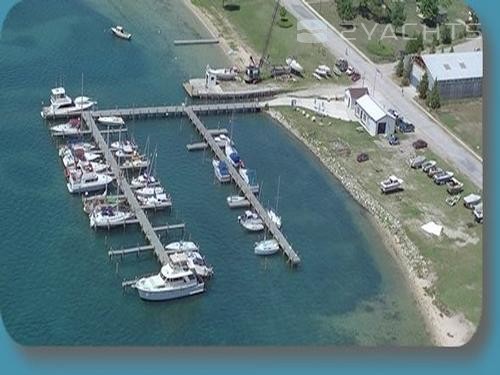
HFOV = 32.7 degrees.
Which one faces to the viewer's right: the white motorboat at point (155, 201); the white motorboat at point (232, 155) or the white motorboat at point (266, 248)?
the white motorboat at point (266, 248)

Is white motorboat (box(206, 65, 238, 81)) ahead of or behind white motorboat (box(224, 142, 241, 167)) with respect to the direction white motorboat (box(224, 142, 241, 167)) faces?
ahead

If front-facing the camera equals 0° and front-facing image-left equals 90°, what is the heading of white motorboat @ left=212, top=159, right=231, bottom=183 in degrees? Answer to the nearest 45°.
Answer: approximately 135°

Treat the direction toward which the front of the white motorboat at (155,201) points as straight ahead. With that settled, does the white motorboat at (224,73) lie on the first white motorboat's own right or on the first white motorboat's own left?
on the first white motorboat's own right

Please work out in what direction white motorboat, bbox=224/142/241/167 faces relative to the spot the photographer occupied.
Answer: facing away from the viewer and to the left of the viewer

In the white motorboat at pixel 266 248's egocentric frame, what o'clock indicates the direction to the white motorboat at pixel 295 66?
the white motorboat at pixel 295 66 is roughly at 9 o'clock from the white motorboat at pixel 266 248.

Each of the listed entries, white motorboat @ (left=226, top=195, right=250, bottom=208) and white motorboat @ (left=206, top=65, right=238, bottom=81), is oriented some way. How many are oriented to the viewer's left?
1

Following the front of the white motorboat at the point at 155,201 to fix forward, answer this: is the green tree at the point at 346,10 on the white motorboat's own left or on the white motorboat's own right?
on the white motorboat's own right

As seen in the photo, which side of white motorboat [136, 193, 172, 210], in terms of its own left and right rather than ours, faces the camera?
left

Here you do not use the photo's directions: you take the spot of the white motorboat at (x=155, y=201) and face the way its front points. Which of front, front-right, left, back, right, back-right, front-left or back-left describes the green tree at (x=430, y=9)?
back-right

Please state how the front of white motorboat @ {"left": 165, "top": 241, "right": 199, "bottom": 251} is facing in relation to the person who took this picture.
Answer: facing to the left of the viewer
